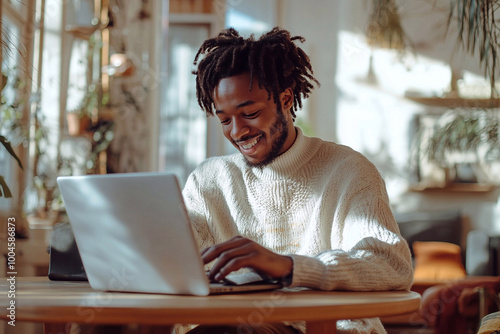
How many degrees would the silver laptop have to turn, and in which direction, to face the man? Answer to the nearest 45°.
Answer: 0° — it already faces them

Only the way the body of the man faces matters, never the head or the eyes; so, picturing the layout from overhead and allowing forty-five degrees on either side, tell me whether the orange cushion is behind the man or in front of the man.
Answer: behind

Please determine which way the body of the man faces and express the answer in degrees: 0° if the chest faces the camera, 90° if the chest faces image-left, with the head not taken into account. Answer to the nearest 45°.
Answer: approximately 45°

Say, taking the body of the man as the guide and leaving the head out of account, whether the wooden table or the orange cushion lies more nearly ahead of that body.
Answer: the wooden table

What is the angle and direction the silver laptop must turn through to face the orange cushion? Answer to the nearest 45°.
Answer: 0° — it already faces it

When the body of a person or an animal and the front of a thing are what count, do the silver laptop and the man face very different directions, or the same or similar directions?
very different directions

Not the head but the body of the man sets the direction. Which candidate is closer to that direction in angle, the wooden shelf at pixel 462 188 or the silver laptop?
the silver laptop

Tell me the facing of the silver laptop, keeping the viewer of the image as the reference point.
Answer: facing away from the viewer and to the right of the viewer
